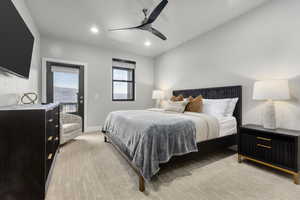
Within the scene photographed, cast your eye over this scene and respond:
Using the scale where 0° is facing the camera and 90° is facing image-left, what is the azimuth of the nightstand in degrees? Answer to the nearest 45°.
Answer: approximately 45°

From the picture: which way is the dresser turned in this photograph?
to the viewer's right

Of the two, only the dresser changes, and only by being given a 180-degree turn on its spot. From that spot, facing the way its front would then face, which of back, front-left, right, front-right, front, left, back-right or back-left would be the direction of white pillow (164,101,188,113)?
back

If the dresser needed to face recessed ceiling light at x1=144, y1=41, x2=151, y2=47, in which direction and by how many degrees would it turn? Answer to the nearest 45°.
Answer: approximately 45° to its left

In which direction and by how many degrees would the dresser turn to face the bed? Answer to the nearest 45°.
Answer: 0° — it already faces it

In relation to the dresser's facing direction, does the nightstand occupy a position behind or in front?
in front

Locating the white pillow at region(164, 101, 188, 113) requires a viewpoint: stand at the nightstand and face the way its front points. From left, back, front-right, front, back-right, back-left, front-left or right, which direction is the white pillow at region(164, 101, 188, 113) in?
front-right

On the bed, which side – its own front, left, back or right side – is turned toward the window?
right

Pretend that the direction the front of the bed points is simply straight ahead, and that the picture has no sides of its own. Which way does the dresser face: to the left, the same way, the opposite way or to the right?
the opposite way

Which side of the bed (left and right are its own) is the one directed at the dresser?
front

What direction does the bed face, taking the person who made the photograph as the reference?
facing the viewer and to the left of the viewer

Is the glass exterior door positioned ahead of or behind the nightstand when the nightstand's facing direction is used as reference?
ahead

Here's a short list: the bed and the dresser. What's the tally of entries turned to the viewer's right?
1
